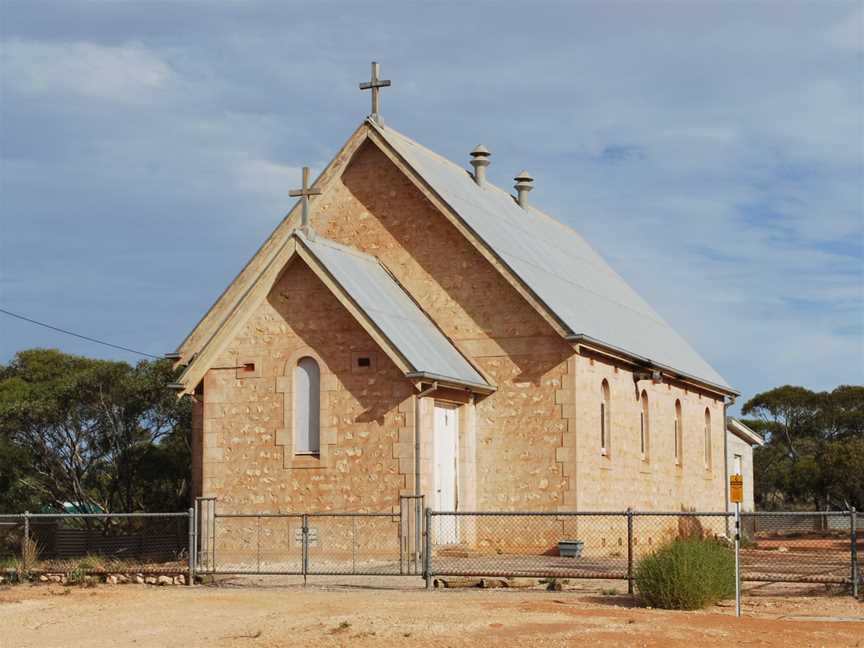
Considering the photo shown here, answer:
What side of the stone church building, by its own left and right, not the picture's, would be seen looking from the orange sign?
left

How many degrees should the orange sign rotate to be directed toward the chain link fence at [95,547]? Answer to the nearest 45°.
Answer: approximately 135° to its right

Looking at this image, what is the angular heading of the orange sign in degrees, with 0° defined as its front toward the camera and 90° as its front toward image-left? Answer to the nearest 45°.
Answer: approximately 0°

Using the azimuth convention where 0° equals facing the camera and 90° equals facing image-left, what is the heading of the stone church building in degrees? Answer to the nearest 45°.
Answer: approximately 45°

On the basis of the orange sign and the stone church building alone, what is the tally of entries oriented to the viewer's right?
0

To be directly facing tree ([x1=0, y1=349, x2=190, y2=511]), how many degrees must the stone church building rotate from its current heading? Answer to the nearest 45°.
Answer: approximately 90° to its right

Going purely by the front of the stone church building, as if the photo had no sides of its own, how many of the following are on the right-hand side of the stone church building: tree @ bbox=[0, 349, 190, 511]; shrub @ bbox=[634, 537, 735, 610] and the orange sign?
1
